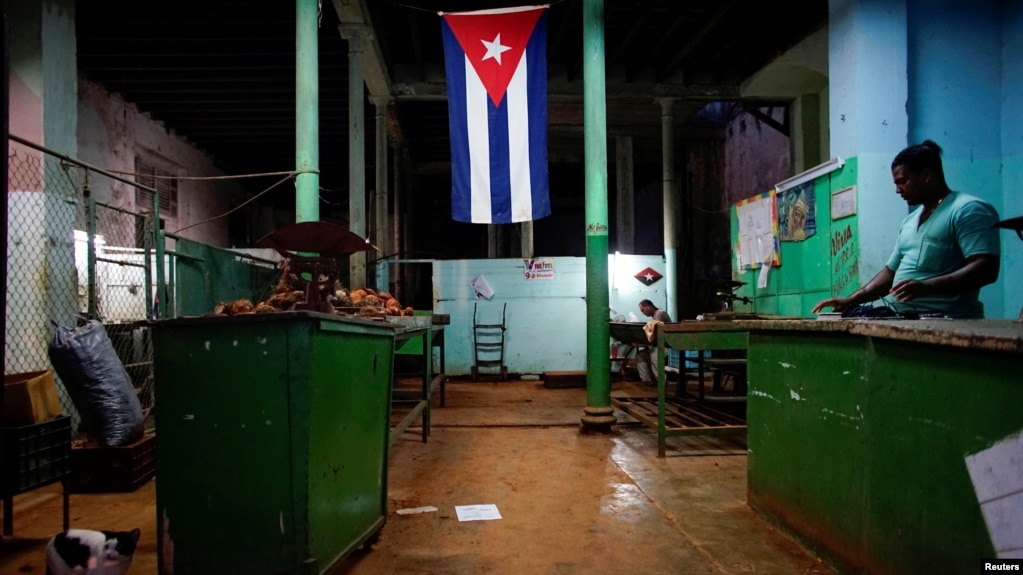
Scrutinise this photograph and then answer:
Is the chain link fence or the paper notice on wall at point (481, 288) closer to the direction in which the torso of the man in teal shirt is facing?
the chain link fence

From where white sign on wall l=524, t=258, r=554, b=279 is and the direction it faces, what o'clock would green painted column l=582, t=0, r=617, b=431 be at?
The green painted column is roughly at 12 o'clock from the white sign on wall.

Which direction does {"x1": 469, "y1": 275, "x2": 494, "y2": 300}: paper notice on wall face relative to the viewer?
toward the camera

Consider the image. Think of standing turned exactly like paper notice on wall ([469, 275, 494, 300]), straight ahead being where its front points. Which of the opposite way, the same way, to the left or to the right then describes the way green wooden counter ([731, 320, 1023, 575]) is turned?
to the right

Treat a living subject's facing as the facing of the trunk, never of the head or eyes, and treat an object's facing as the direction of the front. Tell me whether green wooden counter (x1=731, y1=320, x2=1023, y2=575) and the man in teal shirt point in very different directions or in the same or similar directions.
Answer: same or similar directions

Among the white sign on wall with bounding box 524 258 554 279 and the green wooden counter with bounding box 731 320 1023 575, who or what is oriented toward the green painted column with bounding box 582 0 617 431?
the white sign on wall

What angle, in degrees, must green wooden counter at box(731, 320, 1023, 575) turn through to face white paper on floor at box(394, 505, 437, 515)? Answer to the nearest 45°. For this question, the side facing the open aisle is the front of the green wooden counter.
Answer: approximately 45° to its right

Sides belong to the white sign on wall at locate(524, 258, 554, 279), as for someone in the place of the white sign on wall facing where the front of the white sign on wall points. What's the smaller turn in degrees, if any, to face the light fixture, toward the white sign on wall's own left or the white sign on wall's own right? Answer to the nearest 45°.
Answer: approximately 45° to the white sign on wall's own left

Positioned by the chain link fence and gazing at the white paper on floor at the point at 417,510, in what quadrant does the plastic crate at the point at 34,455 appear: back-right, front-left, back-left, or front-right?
front-right

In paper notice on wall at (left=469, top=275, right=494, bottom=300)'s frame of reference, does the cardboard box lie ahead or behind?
ahead

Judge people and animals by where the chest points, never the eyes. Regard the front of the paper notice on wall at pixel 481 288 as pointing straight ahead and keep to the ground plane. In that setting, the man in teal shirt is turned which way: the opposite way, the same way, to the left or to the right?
to the right

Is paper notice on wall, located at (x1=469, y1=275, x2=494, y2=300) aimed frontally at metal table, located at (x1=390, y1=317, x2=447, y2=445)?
yes

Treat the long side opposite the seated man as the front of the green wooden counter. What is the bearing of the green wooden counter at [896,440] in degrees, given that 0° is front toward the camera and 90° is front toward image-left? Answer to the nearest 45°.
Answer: approximately 45°

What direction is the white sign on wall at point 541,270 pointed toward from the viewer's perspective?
toward the camera

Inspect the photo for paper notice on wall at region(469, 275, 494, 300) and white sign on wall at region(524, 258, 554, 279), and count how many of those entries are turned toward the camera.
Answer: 2

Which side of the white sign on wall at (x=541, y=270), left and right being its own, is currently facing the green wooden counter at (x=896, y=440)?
front

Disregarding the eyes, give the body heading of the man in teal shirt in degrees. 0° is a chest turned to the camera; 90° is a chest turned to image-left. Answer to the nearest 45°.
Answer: approximately 45°

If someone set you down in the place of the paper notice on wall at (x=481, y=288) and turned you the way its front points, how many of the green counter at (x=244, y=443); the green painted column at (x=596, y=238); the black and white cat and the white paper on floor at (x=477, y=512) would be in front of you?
4
